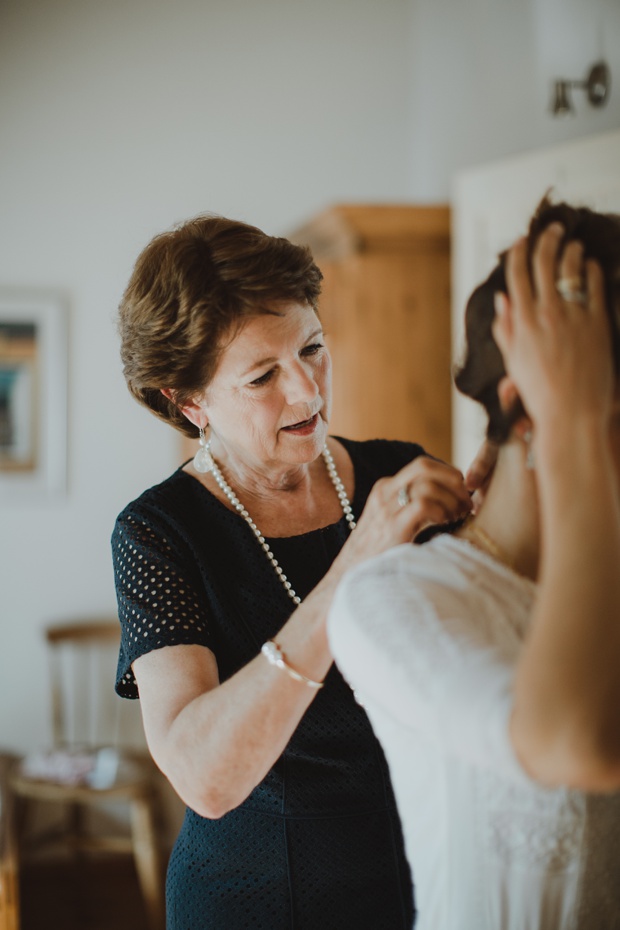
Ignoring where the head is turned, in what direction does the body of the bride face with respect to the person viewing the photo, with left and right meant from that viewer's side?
facing to the right of the viewer

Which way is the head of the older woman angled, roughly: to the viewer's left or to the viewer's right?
to the viewer's right

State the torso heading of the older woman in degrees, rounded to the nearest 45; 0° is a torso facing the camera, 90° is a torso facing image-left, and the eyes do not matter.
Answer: approximately 315°

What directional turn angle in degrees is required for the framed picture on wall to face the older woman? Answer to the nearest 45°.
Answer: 0° — it already faces them
